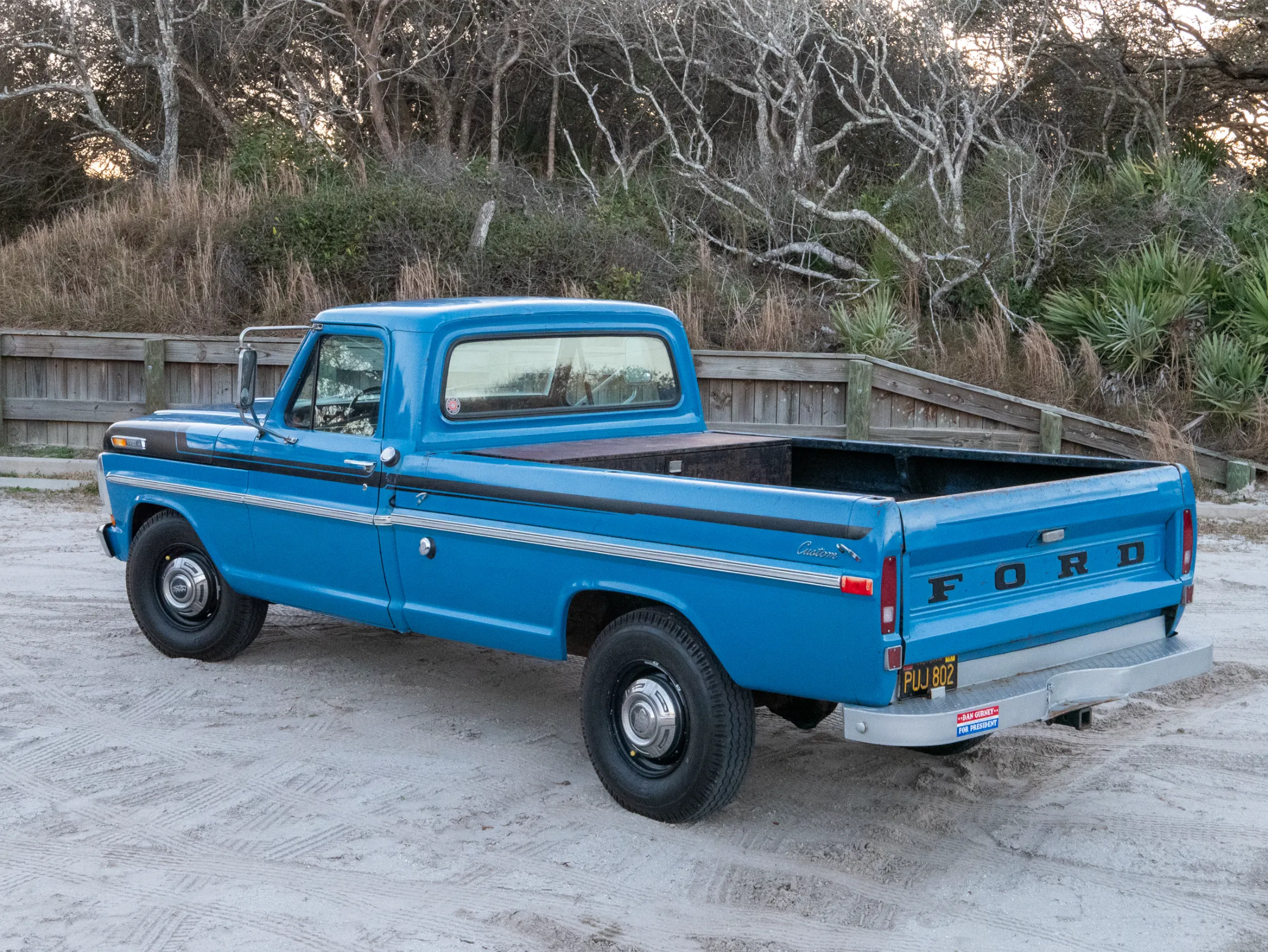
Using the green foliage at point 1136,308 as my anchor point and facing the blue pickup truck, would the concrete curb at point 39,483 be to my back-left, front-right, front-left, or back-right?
front-right

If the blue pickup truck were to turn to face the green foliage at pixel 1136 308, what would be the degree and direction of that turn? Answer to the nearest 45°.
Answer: approximately 90° to its right

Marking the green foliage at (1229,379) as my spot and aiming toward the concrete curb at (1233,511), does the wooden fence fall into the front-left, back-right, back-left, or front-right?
front-right

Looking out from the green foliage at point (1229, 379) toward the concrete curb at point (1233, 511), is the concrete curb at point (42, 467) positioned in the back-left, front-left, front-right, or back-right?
front-right

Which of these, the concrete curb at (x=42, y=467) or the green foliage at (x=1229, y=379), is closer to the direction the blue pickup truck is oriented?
the concrete curb

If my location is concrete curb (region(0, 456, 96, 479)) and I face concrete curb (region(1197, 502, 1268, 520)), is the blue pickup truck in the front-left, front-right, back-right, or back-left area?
front-right

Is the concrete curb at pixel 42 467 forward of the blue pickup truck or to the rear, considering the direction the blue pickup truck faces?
forward

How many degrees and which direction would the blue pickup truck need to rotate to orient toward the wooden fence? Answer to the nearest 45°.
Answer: approximately 45° to its right

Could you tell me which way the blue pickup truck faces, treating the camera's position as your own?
facing away from the viewer and to the left of the viewer

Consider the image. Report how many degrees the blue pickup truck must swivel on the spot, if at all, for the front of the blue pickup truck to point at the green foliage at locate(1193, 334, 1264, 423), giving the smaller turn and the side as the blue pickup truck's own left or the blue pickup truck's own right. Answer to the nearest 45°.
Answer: approximately 90° to the blue pickup truck's own right

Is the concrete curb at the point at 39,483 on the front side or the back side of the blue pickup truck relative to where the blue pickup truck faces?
on the front side

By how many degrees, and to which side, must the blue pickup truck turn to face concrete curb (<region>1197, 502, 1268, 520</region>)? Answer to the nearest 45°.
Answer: approximately 90° to its right
